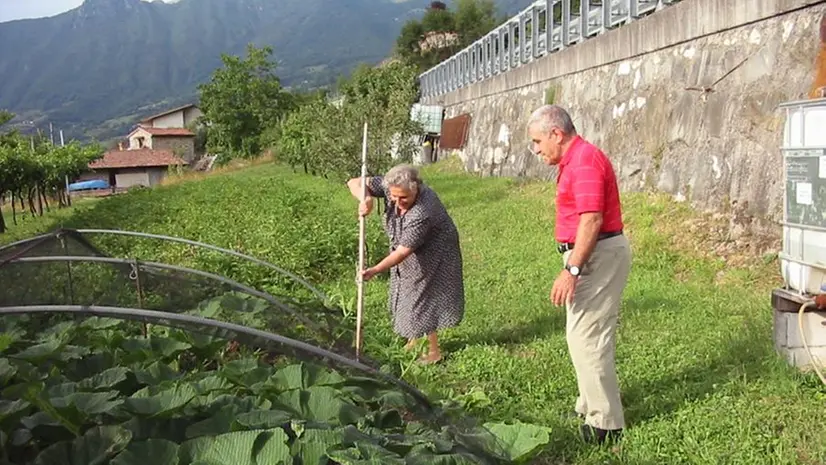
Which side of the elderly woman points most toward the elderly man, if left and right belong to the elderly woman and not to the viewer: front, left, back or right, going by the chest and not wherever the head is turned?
left

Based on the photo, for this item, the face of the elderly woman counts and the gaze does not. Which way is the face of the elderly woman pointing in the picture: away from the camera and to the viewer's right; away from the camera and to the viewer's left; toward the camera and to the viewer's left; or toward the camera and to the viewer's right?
toward the camera and to the viewer's left

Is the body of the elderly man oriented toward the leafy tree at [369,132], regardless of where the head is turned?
no

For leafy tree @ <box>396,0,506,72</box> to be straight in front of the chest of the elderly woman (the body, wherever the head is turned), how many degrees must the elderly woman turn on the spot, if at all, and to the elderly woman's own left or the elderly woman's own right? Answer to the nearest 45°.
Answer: approximately 135° to the elderly woman's own right

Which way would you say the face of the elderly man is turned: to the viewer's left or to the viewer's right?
to the viewer's left

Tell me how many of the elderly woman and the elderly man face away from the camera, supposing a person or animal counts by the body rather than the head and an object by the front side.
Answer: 0

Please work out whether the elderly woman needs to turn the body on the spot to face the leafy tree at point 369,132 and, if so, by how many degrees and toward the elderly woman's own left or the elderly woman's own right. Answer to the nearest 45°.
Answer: approximately 135° to the elderly woman's own right

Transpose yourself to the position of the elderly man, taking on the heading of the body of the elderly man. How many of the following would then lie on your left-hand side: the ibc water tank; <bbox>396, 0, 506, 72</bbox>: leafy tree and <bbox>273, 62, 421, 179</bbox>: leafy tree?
0

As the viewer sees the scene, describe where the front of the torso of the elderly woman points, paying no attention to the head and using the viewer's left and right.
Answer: facing the viewer and to the left of the viewer

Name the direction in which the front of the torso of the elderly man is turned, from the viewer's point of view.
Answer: to the viewer's left

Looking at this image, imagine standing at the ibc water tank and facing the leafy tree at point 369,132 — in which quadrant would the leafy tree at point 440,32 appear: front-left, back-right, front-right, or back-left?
front-right

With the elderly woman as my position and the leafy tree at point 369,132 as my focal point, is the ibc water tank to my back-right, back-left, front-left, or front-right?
back-right

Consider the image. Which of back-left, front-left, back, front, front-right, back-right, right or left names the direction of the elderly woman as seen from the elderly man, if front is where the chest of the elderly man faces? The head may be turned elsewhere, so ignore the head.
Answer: front-right

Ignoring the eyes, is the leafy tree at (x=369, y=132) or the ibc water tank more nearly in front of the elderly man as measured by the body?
the leafy tree

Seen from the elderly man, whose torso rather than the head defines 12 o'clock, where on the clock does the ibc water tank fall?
The ibc water tank is roughly at 5 o'clock from the elderly man.
